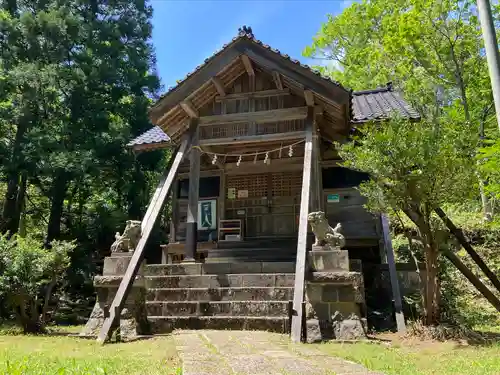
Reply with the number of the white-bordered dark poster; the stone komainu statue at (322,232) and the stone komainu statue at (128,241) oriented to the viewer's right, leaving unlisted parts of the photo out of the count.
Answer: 1

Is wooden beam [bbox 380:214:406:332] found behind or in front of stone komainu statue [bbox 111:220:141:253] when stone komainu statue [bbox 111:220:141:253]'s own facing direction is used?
in front

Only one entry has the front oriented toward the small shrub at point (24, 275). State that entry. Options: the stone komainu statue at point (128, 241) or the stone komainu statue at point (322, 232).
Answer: the stone komainu statue at point (322, 232)

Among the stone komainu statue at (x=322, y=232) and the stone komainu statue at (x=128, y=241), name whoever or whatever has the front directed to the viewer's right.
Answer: the stone komainu statue at (x=128, y=241)

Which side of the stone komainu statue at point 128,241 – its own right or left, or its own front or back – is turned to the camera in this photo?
right

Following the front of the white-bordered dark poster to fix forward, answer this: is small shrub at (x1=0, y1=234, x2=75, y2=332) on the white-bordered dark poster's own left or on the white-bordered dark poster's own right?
on the white-bordered dark poster's own right

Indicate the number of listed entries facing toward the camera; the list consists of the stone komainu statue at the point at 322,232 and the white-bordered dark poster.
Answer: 1

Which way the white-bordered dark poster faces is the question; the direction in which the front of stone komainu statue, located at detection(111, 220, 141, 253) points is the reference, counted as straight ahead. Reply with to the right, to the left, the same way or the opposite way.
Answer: to the right

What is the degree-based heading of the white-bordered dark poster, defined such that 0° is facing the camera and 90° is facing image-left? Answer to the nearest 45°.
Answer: approximately 0°

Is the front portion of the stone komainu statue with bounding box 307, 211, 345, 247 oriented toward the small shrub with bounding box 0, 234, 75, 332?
yes

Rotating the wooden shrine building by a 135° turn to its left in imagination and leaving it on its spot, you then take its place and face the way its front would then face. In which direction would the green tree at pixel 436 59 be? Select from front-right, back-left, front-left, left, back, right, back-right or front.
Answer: front

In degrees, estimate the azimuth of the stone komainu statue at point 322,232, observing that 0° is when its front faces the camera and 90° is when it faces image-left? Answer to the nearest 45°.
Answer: approximately 90°

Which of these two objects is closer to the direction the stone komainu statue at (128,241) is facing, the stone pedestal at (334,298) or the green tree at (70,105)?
the stone pedestal

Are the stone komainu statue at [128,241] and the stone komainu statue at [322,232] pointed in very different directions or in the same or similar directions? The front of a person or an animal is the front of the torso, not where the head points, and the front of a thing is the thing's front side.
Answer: very different directions
